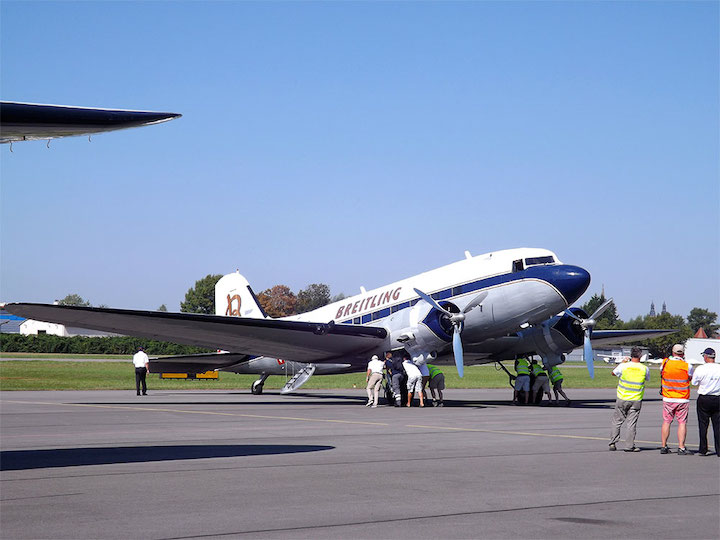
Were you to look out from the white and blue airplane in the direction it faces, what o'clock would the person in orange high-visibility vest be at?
The person in orange high-visibility vest is roughly at 1 o'clock from the white and blue airplane.

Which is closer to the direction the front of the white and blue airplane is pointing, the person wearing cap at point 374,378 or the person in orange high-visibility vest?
the person in orange high-visibility vest

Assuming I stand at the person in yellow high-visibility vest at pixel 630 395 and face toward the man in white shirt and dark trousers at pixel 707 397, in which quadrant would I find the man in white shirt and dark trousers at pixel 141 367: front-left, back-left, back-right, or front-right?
back-left

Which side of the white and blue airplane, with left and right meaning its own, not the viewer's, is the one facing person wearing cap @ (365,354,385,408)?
right

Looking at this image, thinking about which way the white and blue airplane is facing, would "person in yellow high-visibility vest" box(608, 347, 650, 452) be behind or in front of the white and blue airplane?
in front

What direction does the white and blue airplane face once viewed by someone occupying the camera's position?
facing the viewer and to the right of the viewer

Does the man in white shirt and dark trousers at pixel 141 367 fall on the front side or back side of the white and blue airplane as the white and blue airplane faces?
on the back side

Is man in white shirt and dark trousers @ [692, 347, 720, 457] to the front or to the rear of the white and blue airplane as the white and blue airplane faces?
to the front

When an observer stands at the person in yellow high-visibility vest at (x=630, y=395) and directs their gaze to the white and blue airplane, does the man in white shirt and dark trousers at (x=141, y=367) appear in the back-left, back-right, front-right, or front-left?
front-left
